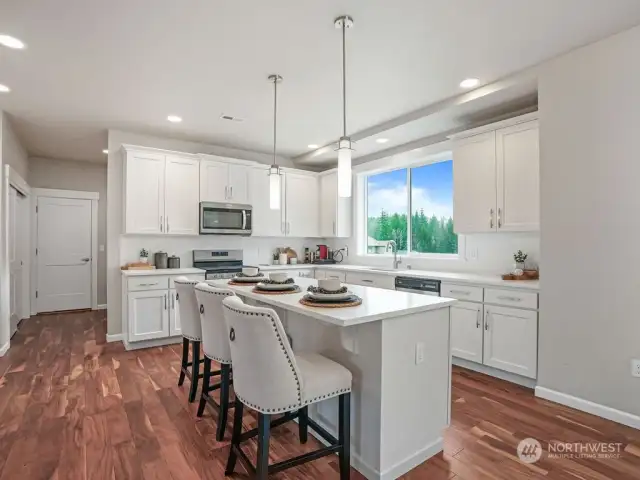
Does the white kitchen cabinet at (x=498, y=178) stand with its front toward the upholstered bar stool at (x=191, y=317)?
yes

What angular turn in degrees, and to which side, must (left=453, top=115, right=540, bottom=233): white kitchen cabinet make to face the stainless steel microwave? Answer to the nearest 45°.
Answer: approximately 45° to its right

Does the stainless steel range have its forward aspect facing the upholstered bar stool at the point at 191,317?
yes

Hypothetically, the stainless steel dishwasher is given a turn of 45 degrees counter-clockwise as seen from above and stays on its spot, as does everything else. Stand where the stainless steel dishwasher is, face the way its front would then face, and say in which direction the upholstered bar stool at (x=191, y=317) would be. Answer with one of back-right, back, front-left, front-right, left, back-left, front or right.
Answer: front-right

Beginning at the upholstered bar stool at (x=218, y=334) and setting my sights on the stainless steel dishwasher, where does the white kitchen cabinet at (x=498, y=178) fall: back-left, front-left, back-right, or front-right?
front-right

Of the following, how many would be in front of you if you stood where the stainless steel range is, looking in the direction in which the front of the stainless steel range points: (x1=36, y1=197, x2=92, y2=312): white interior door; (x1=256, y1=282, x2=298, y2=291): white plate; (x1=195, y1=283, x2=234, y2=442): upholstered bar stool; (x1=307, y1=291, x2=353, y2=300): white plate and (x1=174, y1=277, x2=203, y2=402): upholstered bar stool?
4

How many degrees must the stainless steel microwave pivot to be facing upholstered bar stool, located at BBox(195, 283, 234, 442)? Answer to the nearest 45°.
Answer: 0° — it already faces it

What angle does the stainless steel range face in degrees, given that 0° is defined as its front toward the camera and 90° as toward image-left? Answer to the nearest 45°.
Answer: approximately 0°

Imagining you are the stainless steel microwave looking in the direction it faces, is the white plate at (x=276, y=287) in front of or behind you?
in front

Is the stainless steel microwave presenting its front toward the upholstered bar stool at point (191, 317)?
yes

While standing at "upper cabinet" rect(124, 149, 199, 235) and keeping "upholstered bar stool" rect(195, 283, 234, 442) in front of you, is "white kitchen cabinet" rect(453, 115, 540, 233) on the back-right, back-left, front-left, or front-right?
front-left

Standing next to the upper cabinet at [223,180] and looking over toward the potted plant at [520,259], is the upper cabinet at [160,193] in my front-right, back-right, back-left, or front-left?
back-right

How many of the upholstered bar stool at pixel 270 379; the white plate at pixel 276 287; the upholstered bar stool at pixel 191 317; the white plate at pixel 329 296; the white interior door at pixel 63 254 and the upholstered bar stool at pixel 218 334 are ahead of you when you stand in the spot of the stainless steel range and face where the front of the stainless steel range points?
5

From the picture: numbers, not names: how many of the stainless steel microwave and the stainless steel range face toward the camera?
2

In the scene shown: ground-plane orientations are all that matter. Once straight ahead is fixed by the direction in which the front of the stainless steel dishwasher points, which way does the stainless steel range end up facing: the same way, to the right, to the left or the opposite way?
to the left

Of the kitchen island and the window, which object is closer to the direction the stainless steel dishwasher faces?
the kitchen island

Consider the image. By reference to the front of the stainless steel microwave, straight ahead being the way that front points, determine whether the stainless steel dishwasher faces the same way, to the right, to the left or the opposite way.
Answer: to the right

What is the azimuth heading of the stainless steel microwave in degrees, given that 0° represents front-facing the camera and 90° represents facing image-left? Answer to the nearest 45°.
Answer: approximately 0°

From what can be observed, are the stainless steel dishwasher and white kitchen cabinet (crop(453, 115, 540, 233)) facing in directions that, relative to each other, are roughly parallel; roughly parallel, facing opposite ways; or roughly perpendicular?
roughly parallel
